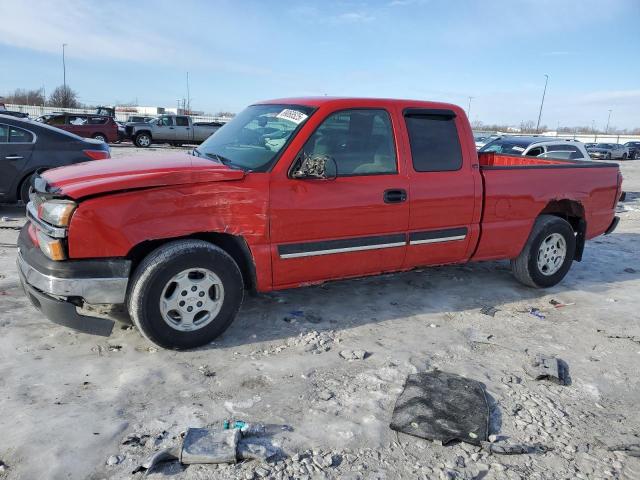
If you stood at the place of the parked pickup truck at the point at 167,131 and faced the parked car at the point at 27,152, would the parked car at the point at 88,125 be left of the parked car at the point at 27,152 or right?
right

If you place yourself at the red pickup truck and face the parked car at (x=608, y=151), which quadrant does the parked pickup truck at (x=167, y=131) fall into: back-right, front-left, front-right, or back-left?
front-left

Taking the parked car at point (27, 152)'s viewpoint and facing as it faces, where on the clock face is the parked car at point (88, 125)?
the parked car at point (88, 125) is roughly at 3 o'clock from the parked car at point (27, 152).

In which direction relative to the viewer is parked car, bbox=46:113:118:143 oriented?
to the viewer's left

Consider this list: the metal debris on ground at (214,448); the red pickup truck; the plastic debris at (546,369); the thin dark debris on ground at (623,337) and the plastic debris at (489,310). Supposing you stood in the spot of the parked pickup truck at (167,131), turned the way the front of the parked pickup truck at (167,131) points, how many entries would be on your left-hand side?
5

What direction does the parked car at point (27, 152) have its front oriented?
to the viewer's left

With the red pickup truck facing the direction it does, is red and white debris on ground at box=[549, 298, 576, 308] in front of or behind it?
behind

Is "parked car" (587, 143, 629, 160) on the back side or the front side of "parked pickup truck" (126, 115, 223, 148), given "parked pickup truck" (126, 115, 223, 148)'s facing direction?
on the back side

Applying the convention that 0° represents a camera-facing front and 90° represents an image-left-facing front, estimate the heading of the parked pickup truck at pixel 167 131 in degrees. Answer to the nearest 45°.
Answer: approximately 90°

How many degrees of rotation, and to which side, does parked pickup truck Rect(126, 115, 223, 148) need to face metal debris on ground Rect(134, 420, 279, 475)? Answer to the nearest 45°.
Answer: approximately 90° to its left

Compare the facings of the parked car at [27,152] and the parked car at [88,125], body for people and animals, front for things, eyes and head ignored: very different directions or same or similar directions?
same or similar directions

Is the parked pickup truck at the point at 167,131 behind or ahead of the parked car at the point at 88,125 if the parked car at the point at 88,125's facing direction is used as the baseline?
behind
